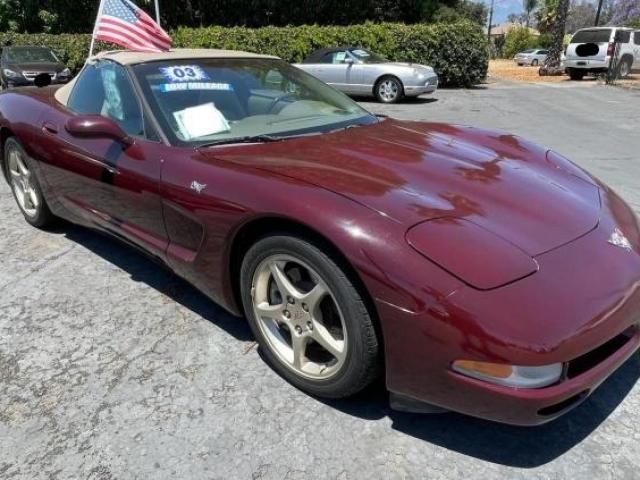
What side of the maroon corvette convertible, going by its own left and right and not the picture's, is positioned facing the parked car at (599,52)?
left

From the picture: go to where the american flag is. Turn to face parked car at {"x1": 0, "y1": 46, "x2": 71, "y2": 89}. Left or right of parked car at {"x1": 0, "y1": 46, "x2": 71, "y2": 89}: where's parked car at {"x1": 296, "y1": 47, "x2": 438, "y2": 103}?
right

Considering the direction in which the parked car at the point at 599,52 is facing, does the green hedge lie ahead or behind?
behind

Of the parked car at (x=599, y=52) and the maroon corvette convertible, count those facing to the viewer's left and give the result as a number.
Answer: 0

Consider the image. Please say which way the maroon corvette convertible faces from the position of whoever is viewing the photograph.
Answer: facing the viewer and to the right of the viewer

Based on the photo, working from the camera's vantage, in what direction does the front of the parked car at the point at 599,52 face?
facing away from the viewer and to the right of the viewer

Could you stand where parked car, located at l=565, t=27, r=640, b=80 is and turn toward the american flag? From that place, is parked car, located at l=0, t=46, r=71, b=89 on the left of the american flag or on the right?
right

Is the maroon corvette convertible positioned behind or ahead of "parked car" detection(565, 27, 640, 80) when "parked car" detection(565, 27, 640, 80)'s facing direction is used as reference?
behind

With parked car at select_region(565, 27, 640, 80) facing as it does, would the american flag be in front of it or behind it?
behind

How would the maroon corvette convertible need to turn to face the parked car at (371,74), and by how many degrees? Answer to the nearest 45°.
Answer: approximately 135° to its left

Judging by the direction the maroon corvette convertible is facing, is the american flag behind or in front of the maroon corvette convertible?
behind
